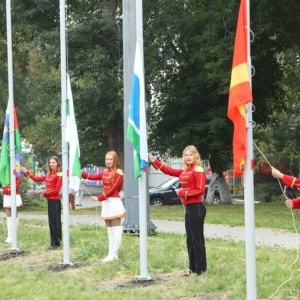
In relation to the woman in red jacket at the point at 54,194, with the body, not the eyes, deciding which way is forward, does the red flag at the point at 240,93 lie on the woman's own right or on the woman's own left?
on the woman's own left

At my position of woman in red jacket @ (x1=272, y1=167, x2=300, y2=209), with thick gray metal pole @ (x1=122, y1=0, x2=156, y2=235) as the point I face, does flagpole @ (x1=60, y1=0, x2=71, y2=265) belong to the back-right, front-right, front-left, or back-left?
front-left

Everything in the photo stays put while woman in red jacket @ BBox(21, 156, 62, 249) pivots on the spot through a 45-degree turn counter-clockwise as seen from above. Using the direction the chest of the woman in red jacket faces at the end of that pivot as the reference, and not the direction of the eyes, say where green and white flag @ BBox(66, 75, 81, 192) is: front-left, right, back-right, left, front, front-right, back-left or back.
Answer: front

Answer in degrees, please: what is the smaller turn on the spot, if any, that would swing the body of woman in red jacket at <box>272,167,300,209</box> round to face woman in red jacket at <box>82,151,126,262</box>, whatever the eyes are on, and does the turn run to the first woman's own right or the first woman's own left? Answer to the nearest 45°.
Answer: approximately 45° to the first woman's own right

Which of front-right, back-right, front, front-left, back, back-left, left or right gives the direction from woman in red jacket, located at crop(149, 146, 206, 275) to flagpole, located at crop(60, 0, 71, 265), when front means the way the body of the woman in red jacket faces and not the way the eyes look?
right

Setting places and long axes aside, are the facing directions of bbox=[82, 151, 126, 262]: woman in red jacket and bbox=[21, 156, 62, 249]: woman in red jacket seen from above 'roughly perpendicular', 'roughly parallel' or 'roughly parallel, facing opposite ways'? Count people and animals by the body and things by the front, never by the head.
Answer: roughly parallel

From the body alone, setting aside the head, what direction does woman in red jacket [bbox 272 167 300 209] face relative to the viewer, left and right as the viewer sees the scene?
facing to the left of the viewer

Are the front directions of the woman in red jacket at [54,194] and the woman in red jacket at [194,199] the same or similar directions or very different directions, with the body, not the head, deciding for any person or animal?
same or similar directions

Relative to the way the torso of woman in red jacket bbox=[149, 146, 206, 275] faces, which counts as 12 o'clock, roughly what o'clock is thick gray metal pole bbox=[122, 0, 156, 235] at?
The thick gray metal pole is roughly at 4 o'clock from the woman in red jacket.
